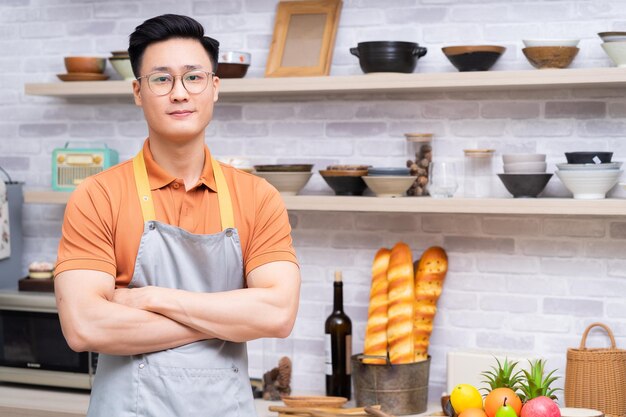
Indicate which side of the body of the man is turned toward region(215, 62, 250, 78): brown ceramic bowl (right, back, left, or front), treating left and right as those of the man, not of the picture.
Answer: back

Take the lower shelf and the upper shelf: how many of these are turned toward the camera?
2

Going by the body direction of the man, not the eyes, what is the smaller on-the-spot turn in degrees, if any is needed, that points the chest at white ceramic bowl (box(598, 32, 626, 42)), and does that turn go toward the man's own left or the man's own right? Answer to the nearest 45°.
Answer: approximately 135° to the man's own left

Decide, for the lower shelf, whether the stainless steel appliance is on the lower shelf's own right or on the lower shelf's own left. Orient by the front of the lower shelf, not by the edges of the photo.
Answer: on the lower shelf's own right

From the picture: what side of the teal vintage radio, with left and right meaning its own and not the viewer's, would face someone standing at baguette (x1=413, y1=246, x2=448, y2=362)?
left

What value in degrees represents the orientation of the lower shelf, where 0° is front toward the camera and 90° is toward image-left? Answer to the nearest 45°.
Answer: approximately 0°

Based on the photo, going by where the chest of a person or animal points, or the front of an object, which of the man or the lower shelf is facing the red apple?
the lower shelf

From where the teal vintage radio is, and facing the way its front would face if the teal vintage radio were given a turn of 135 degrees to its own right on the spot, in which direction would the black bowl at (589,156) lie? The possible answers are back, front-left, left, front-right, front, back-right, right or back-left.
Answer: back-right

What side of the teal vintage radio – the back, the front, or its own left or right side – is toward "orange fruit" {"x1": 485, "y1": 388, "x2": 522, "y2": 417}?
left

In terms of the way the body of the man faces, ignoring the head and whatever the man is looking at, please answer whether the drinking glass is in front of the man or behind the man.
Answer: behind
